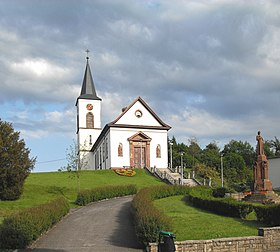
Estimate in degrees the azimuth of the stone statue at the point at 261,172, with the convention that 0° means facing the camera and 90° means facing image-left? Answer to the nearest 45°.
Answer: approximately 45°

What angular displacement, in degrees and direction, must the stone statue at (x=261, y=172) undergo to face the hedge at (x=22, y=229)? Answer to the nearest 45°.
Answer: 0° — it already faces it

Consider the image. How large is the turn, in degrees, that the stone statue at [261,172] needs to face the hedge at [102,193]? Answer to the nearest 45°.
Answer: approximately 45° to its right

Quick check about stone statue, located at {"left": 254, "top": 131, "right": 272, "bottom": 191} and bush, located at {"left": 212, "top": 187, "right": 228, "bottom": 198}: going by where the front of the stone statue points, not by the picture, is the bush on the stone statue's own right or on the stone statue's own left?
on the stone statue's own right
